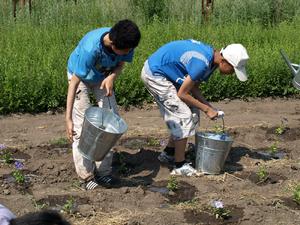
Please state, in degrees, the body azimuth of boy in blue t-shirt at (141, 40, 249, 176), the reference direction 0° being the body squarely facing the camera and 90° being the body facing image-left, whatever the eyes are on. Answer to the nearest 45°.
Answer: approximately 270°

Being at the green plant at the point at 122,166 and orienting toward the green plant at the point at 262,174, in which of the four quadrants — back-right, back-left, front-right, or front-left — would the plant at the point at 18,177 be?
back-right

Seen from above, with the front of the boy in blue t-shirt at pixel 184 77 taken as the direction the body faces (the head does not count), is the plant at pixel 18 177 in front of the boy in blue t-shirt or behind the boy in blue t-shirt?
behind

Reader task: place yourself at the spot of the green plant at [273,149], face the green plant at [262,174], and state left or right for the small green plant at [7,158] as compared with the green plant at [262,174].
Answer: right

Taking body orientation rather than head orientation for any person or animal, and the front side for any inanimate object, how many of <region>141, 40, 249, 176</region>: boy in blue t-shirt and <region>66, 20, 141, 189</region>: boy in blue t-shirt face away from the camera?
0

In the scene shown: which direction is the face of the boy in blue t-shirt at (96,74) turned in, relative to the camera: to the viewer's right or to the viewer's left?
to the viewer's right

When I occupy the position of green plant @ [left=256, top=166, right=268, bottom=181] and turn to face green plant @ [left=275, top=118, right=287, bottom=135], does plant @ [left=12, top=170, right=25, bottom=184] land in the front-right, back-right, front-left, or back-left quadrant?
back-left

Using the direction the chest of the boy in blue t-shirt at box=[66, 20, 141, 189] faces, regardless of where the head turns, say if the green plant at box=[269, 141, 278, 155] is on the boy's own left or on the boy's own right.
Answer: on the boy's own left

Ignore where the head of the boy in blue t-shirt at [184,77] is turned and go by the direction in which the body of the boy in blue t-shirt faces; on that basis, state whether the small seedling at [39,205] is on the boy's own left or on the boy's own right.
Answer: on the boy's own right
